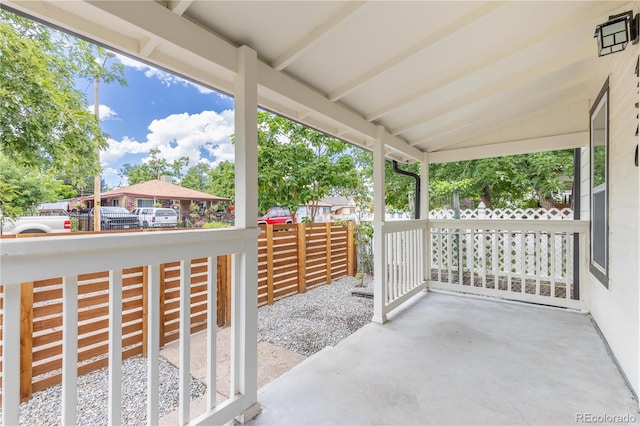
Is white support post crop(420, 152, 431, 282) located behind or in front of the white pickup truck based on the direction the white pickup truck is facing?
behind

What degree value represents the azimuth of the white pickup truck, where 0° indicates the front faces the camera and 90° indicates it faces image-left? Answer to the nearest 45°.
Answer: approximately 90°

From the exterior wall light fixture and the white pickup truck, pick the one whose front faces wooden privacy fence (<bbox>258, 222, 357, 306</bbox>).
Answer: the exterior wall light fixture

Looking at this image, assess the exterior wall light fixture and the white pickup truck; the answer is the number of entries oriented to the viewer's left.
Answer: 2

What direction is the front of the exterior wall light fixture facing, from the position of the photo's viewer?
facing to the left of the viewer

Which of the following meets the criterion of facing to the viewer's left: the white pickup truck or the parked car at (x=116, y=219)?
the white pickup truck

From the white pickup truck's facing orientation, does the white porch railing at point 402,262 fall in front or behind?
behind
